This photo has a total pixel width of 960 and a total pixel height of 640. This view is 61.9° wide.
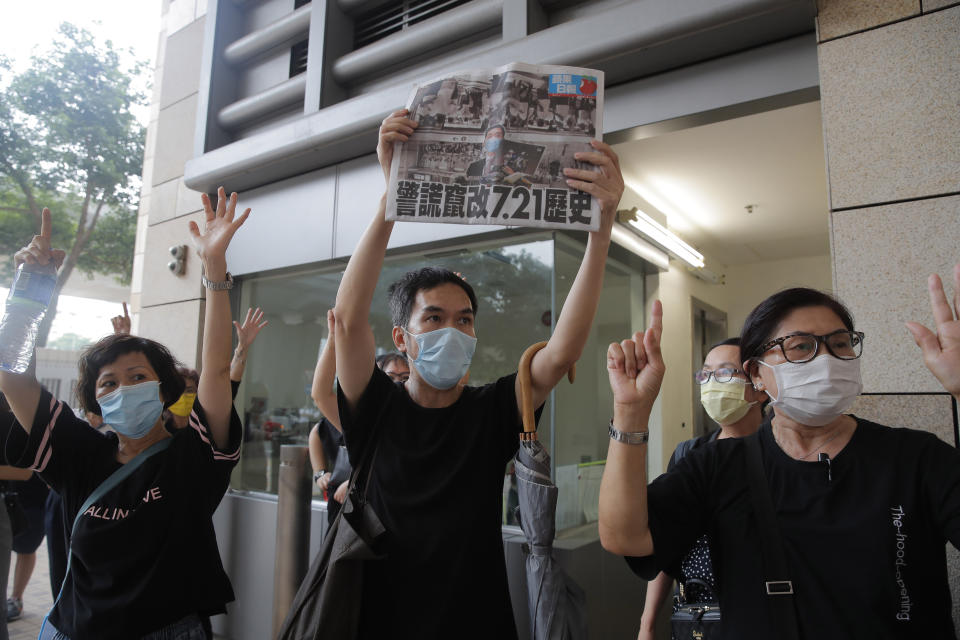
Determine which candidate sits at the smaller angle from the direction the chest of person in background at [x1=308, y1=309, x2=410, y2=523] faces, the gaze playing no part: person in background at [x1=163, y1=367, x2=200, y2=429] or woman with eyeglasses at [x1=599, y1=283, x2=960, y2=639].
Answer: the woman with eyeglasses

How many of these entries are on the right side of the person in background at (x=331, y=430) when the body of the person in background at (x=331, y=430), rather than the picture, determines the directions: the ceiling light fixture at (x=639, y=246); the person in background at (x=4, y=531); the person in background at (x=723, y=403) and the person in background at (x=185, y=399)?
2

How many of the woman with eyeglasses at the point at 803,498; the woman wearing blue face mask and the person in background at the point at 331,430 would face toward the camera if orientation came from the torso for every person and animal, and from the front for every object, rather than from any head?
3

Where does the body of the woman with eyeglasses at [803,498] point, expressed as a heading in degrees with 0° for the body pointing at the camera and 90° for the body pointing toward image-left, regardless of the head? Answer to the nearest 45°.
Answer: approximately 0°

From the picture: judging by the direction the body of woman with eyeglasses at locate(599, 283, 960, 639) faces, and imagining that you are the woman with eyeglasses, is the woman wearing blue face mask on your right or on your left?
on your right

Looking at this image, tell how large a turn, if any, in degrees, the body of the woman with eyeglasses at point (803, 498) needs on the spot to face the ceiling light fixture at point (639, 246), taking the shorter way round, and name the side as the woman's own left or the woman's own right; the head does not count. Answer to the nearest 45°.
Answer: approximately 180°

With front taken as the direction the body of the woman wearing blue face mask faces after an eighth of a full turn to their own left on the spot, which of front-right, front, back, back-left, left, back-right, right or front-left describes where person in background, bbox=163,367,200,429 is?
back-left

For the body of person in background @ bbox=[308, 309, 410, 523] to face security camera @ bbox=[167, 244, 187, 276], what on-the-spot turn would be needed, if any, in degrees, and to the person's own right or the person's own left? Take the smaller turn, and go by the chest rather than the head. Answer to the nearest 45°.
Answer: approximately 135° to the person's own right

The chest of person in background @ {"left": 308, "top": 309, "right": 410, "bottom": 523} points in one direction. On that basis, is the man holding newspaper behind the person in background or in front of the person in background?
in front

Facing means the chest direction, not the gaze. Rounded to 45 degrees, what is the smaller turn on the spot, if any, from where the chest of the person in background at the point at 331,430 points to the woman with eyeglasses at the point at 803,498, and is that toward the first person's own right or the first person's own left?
approximately 45° to the first person's own left

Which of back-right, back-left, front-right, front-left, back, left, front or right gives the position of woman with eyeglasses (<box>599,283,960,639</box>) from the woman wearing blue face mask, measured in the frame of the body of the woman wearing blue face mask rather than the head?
front-left

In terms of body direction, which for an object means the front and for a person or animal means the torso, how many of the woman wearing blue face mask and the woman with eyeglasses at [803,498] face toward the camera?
2
